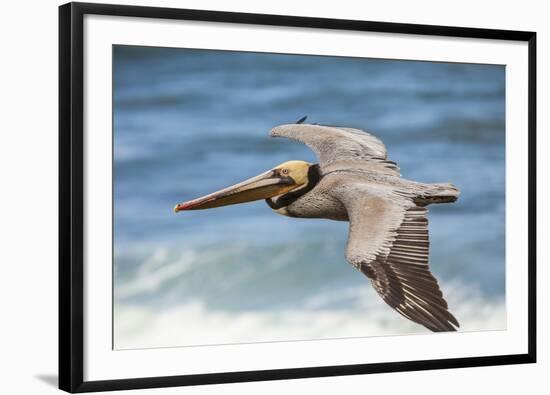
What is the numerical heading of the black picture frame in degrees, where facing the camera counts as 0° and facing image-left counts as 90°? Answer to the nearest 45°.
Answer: approximately 315°
